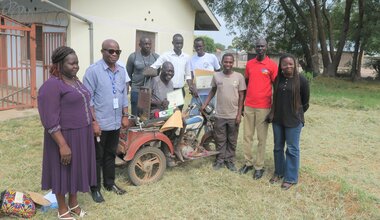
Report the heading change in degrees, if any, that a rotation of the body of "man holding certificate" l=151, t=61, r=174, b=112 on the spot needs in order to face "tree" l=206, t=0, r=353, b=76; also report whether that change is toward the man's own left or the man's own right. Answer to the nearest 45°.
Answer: approximately 90° to the man's own left

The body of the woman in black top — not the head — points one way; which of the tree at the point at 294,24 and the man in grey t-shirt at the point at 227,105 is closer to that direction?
the man in grey t-shirt

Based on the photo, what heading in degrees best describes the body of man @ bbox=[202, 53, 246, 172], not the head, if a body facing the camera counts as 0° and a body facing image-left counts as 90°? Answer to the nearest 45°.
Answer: approximately 0°

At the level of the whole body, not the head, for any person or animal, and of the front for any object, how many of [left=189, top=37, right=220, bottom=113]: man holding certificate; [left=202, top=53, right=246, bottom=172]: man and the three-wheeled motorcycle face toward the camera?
2

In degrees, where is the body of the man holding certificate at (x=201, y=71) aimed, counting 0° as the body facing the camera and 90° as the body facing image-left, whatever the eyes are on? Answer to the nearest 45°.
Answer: approximately 0°
